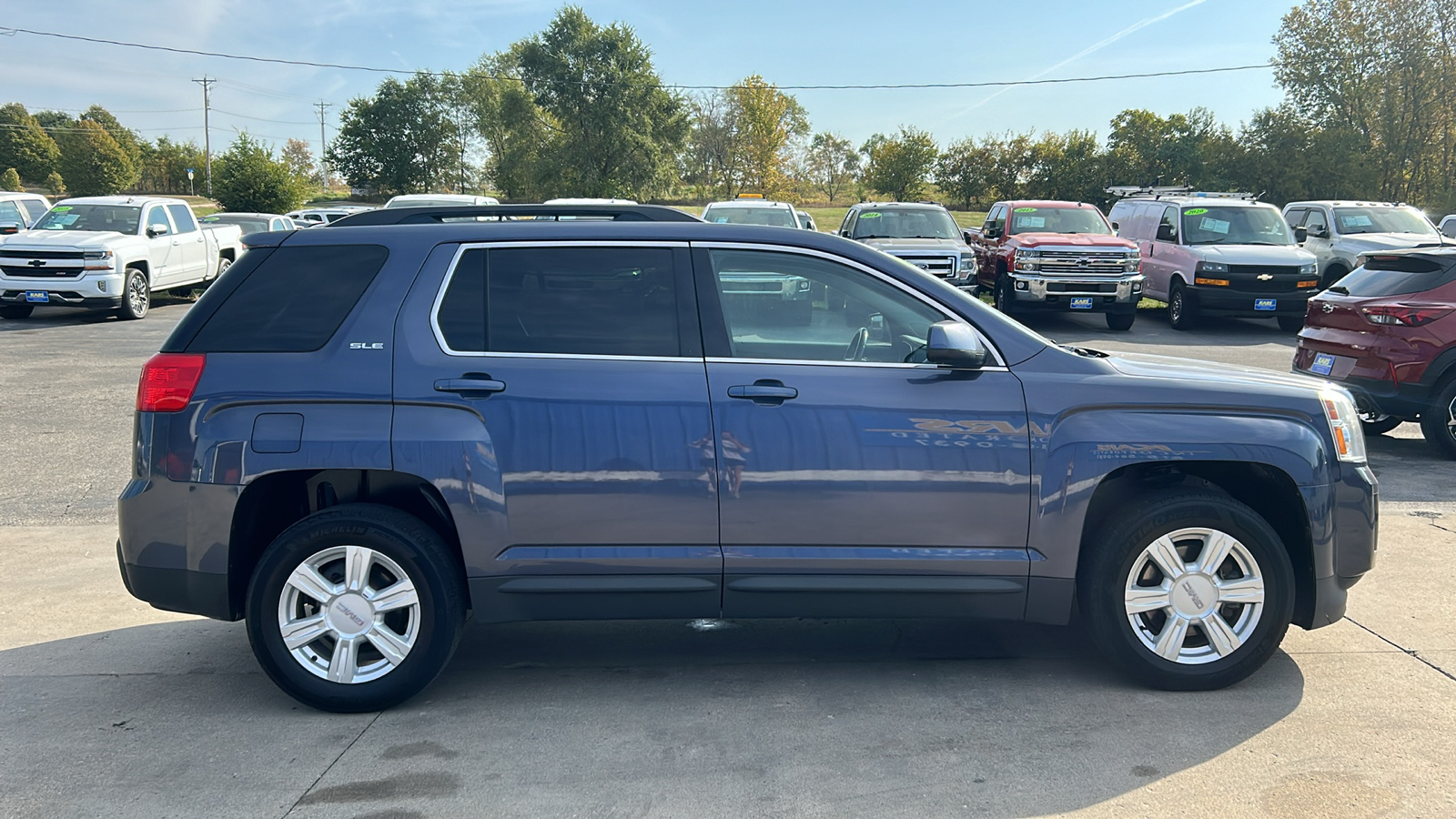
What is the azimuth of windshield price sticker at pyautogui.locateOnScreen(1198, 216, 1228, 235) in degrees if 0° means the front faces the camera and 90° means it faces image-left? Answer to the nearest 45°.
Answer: approximately 0°

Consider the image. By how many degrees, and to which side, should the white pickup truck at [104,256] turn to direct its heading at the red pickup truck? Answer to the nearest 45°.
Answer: approximately 90° to its left

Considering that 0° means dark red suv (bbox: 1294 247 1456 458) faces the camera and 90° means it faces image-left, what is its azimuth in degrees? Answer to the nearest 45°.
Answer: approximately 225°

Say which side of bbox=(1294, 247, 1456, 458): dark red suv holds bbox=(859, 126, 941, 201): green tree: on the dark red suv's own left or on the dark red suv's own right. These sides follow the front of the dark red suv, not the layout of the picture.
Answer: on the dark red suv's own left

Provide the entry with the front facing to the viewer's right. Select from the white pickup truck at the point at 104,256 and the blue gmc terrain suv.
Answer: the blue gmc terrain suv

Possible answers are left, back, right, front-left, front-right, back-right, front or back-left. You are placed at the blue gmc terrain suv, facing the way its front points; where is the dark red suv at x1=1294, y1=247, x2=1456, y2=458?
front-left

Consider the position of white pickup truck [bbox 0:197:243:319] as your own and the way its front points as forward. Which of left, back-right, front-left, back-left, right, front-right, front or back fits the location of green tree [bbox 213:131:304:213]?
back-right

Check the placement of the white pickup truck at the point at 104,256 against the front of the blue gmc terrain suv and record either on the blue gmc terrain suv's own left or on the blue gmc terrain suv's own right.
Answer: on the blue gmc terrain suv's own left

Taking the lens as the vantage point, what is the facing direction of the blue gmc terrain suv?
facing to the right of the viewer

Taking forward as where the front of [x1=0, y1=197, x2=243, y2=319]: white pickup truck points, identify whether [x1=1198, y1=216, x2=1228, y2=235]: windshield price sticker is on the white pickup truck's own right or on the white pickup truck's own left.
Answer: on the white pickup truck's own left

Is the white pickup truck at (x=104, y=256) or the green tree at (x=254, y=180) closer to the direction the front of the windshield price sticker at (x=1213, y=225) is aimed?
the white pickup truck
